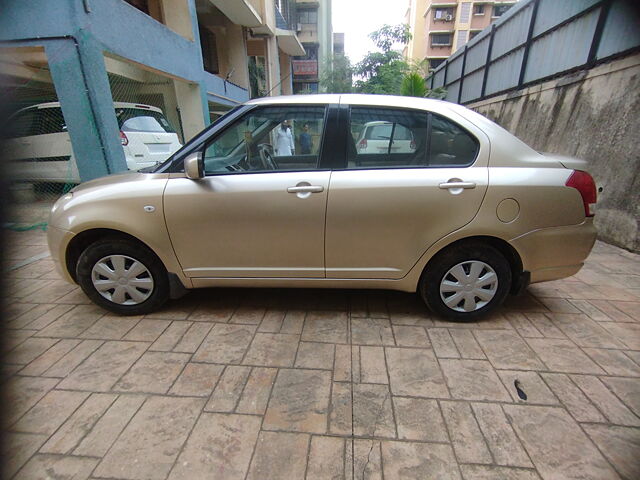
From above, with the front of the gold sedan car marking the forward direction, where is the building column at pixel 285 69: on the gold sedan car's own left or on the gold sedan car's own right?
on the gold sedan car's own right

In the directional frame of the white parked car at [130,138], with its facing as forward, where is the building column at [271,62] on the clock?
The building column is roughly at 3 o'clock from the white parked car.

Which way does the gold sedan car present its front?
to the viewer's left

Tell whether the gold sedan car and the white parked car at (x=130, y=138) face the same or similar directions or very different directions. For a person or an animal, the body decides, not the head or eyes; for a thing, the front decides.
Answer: same or similar directions

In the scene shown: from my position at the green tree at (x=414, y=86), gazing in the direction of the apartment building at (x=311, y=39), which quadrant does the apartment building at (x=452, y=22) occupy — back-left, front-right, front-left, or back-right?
front-right

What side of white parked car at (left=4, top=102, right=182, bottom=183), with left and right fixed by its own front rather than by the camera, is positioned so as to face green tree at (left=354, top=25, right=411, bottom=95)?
right

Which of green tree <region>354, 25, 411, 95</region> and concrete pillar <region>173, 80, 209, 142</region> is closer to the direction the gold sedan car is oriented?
the concrete pillar

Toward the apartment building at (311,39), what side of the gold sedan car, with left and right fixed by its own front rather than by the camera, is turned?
right

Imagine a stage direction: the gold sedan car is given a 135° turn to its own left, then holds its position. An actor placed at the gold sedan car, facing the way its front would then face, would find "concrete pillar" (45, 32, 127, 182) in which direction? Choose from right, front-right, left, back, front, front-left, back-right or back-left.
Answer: back

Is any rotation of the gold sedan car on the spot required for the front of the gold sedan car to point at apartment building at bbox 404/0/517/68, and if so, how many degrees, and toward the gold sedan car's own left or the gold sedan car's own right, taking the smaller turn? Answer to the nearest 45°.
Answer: approximately 90° to the gold sedan car's own right

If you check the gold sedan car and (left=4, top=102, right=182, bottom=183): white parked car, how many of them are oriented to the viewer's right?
0

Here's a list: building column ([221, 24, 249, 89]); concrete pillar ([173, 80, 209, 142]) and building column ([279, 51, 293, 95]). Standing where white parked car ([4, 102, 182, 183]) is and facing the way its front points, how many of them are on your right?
3

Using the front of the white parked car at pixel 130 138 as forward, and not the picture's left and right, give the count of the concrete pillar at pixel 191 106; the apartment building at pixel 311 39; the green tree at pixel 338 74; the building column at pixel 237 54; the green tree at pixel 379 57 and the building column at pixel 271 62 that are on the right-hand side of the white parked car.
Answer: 6

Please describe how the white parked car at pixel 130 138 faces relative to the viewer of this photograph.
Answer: facing away from the viewer and to the left of the viewer

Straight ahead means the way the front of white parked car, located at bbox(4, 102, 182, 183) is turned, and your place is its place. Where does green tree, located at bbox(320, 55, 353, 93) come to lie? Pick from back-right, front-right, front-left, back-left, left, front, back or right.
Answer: right

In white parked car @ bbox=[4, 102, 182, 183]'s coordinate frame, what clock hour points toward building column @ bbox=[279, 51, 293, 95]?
The building column is roughly at 3 o'clock from the white parked car.

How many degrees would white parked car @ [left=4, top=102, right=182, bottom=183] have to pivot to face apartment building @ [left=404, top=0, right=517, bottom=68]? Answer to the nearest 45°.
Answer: approximately 90° to its right
